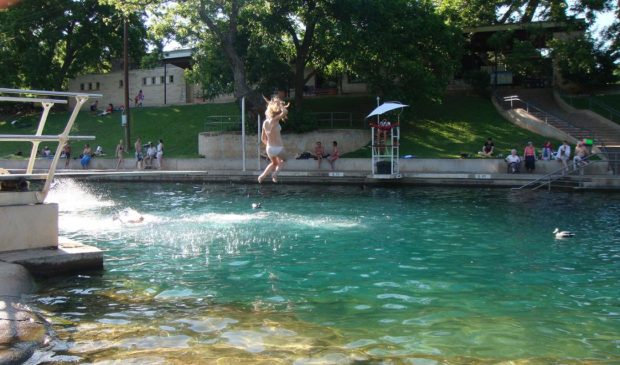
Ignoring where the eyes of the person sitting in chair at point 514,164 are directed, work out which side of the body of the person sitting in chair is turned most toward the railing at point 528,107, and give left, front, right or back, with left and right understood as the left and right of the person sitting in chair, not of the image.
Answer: back

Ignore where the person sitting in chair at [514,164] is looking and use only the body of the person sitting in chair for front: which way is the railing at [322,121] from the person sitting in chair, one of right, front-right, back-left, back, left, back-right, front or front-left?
back-right

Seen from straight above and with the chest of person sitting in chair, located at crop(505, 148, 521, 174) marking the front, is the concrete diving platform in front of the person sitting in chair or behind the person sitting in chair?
in front

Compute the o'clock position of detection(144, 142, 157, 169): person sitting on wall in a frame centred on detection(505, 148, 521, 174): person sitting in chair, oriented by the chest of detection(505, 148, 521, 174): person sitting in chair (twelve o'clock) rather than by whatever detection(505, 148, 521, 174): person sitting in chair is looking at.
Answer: detection(144, 142, 157, 169): person sitting on wall is roughly at 3 o'clock from detection(505, 148, 521, 174): person sitting in chair.

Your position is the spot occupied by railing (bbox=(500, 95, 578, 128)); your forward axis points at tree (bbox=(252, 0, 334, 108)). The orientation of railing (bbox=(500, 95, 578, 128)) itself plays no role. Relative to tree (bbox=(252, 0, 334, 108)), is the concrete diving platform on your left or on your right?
left

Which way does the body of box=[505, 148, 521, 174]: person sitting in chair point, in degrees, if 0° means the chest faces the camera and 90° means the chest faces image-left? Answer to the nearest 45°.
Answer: approximately 0°

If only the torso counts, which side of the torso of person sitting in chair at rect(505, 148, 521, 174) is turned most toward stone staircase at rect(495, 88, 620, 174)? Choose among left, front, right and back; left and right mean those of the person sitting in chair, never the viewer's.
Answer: back

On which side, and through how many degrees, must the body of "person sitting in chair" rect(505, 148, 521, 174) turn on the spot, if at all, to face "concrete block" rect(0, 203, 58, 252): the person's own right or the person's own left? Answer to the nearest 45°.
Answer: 0° — they already face it

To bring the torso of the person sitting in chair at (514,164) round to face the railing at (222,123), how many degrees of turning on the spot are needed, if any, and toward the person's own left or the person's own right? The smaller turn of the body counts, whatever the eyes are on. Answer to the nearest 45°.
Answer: approximately 135° to the person's own right

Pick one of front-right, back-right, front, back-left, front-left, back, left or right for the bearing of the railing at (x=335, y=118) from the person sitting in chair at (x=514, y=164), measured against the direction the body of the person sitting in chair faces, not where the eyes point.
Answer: back-right
